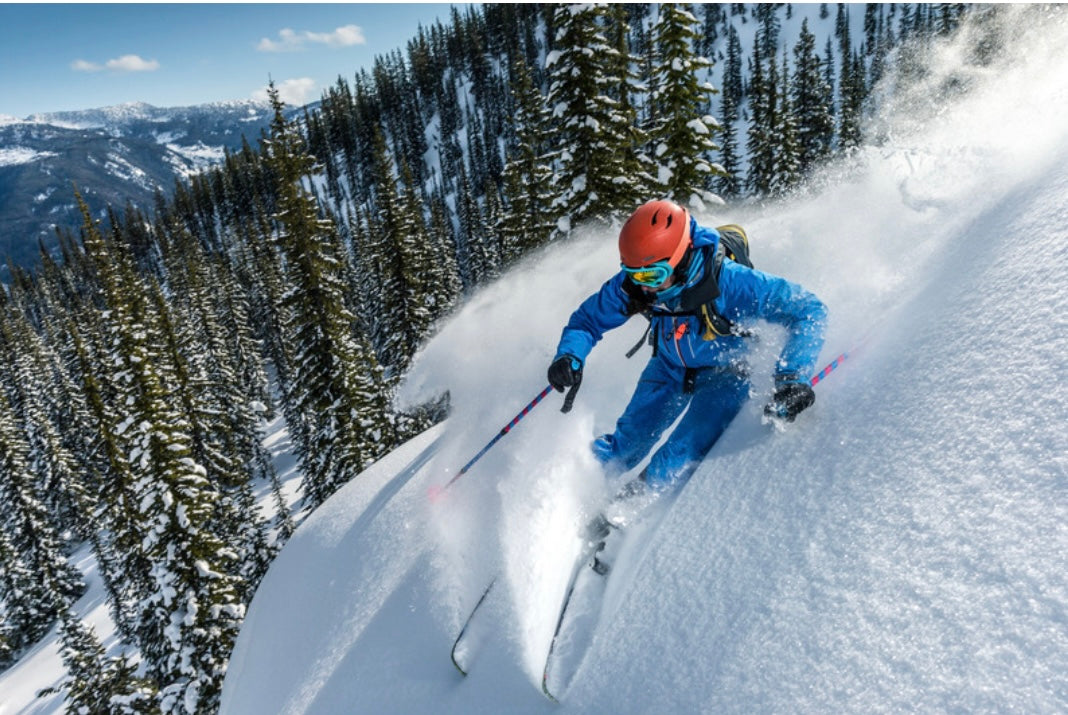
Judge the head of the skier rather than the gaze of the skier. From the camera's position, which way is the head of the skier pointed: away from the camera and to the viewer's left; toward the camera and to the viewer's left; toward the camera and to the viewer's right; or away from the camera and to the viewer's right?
toward the camera and to the viewer's left

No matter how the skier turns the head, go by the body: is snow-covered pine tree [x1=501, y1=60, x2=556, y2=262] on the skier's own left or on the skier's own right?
on the skier's own right

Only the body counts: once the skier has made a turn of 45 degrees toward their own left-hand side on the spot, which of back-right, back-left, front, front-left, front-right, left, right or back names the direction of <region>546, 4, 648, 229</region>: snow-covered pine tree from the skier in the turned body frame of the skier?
back

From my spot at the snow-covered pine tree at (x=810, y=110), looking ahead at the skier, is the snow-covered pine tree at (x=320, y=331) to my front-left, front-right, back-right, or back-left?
front-right

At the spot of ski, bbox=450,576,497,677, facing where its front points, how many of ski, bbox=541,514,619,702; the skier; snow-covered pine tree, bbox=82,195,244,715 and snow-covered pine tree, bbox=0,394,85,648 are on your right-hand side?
2

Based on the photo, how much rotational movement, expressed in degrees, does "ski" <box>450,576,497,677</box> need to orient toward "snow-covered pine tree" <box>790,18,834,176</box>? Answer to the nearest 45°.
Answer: approximately 180°

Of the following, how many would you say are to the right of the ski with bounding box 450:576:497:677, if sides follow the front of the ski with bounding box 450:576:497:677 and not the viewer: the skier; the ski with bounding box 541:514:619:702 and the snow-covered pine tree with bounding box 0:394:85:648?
1

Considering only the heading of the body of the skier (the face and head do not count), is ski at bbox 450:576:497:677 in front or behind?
in front

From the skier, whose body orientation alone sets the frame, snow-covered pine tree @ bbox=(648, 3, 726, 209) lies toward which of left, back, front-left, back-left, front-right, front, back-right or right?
back-right

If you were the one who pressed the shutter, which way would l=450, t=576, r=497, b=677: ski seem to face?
facing the viewer and to the left of the viewer

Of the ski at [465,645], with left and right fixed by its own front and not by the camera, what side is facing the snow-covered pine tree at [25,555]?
right

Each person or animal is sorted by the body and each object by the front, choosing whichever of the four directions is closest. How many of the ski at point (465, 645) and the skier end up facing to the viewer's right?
0

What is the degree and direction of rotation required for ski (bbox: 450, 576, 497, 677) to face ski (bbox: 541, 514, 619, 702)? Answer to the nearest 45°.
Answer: approximately 135° to its left

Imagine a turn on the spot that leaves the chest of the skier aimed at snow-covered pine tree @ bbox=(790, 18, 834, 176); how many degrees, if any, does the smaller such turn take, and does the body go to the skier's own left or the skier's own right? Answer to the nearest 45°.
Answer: approximately 135° to the skier's own right
